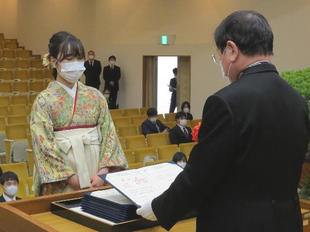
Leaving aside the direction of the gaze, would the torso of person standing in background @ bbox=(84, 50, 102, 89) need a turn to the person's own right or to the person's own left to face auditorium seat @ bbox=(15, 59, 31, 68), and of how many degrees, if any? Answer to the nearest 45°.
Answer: approximately 135° to the person's own right

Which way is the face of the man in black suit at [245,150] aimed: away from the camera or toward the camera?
away from the camera

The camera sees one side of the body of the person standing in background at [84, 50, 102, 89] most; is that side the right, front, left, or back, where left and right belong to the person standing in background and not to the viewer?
front

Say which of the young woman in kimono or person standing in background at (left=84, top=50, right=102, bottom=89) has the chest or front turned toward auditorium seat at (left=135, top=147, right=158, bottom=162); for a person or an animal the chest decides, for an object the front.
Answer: the person standing in background

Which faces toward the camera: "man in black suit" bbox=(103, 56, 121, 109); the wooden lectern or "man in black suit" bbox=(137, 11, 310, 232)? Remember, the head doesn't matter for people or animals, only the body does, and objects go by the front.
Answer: "man in black suit" bbox=(103, 56, 121, 109)

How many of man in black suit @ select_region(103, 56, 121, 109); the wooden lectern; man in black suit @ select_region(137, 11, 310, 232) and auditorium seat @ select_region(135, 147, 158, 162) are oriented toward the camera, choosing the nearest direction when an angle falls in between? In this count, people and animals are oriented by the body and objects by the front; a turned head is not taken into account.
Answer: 2

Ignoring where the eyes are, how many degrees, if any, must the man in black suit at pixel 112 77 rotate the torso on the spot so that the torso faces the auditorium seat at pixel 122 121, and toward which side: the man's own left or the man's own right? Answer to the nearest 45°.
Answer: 0° — they already face it

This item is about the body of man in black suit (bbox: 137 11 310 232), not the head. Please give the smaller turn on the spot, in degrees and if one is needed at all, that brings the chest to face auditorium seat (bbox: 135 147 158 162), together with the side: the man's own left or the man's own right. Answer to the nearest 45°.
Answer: approximately 45° to the man's own right

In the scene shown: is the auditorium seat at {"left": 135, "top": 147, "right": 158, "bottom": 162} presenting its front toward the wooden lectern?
yes

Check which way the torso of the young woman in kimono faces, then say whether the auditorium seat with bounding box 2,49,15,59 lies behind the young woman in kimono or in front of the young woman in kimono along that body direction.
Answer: behind

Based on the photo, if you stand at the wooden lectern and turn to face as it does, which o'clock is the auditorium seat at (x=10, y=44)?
The auditorium seat is roughly at 1 o'clock from the wooden lectern.

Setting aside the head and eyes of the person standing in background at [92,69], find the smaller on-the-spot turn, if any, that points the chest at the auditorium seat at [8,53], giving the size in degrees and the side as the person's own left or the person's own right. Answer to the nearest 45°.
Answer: approximately 135° to the person's own right

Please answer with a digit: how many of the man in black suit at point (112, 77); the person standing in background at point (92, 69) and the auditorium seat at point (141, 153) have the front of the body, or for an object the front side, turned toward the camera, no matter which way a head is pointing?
3

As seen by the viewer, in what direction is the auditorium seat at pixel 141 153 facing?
toward the camera

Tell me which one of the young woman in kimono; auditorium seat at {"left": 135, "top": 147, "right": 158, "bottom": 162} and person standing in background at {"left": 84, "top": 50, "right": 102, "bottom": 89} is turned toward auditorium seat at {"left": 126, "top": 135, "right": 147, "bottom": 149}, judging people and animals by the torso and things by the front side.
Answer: the person standing in background

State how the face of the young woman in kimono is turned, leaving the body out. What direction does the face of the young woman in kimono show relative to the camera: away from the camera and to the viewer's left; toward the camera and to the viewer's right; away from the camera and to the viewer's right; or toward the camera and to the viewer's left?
toward the camera and to the viewer's right

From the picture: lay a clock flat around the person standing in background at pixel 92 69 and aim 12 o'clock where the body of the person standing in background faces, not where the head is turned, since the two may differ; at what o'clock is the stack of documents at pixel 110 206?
The stack of documents is roughly at 12 o'clock from the person standing in background.

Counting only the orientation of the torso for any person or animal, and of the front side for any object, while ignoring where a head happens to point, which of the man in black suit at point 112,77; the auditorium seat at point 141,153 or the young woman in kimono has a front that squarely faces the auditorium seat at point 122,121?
the man in black suit

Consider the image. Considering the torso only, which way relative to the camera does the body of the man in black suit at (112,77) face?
toward the camera

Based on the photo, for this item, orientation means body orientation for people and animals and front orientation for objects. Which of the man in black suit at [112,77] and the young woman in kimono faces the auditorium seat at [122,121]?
the man in black suit
